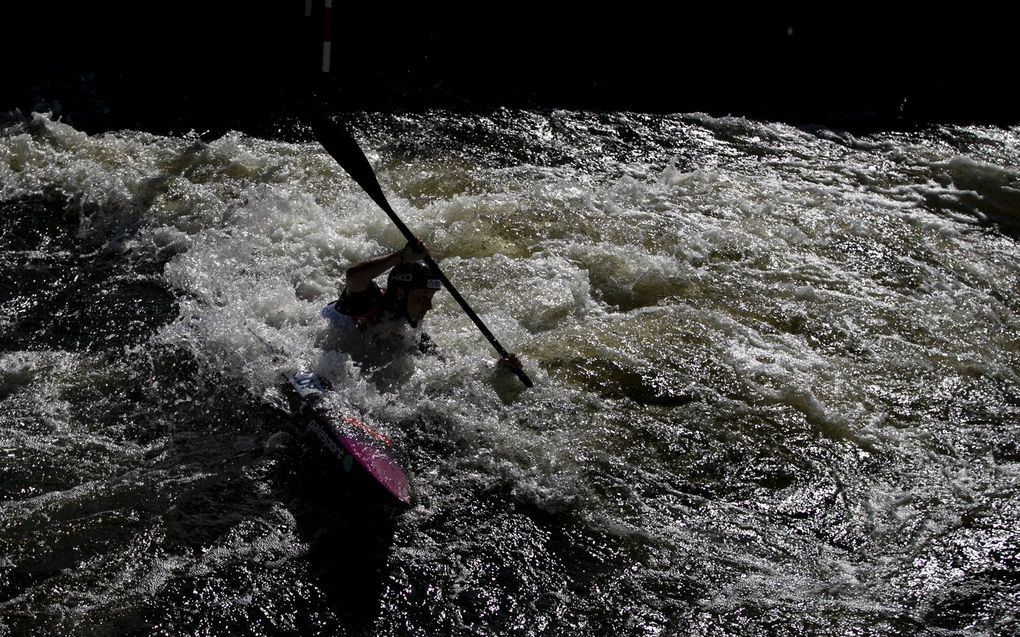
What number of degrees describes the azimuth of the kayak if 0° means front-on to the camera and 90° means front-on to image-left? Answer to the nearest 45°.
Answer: approximately 315°
